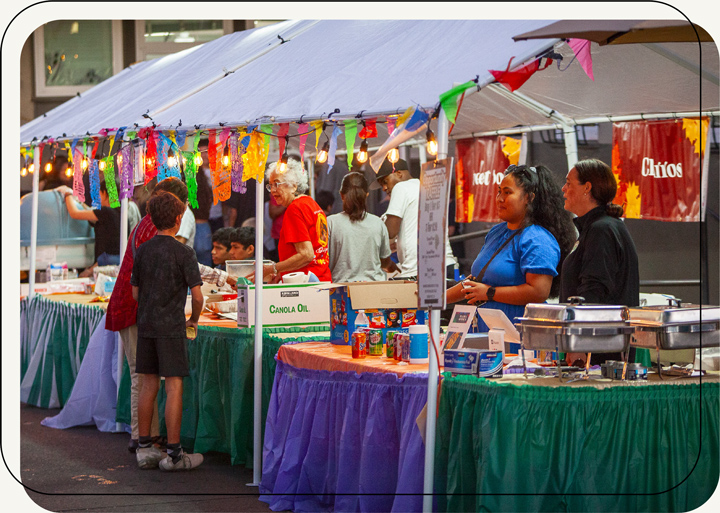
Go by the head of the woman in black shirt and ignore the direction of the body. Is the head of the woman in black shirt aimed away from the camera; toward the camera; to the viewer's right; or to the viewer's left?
to the viewer's left

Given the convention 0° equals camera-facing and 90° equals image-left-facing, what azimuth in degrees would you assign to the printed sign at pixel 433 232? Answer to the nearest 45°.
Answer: approximately 45°

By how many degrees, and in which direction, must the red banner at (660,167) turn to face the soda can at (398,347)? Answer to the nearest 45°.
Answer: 0° — it already faces it

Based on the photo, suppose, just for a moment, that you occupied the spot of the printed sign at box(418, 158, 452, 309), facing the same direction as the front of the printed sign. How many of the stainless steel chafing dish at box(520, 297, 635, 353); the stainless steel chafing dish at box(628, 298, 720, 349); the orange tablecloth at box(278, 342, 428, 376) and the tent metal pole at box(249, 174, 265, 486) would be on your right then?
2

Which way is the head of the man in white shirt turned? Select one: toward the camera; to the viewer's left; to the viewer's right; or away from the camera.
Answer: to the viewer's left

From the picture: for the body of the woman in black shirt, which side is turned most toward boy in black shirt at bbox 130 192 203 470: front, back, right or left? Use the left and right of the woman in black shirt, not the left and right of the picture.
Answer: front

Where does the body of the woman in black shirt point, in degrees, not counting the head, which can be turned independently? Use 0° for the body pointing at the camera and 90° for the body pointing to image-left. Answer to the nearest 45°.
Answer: approximately 90°

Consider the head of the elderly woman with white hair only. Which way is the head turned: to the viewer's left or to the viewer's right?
to the viewer's left

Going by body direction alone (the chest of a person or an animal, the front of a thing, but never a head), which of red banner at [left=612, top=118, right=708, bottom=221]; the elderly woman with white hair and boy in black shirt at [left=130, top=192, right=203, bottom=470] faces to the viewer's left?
the elderly woman with white hair
